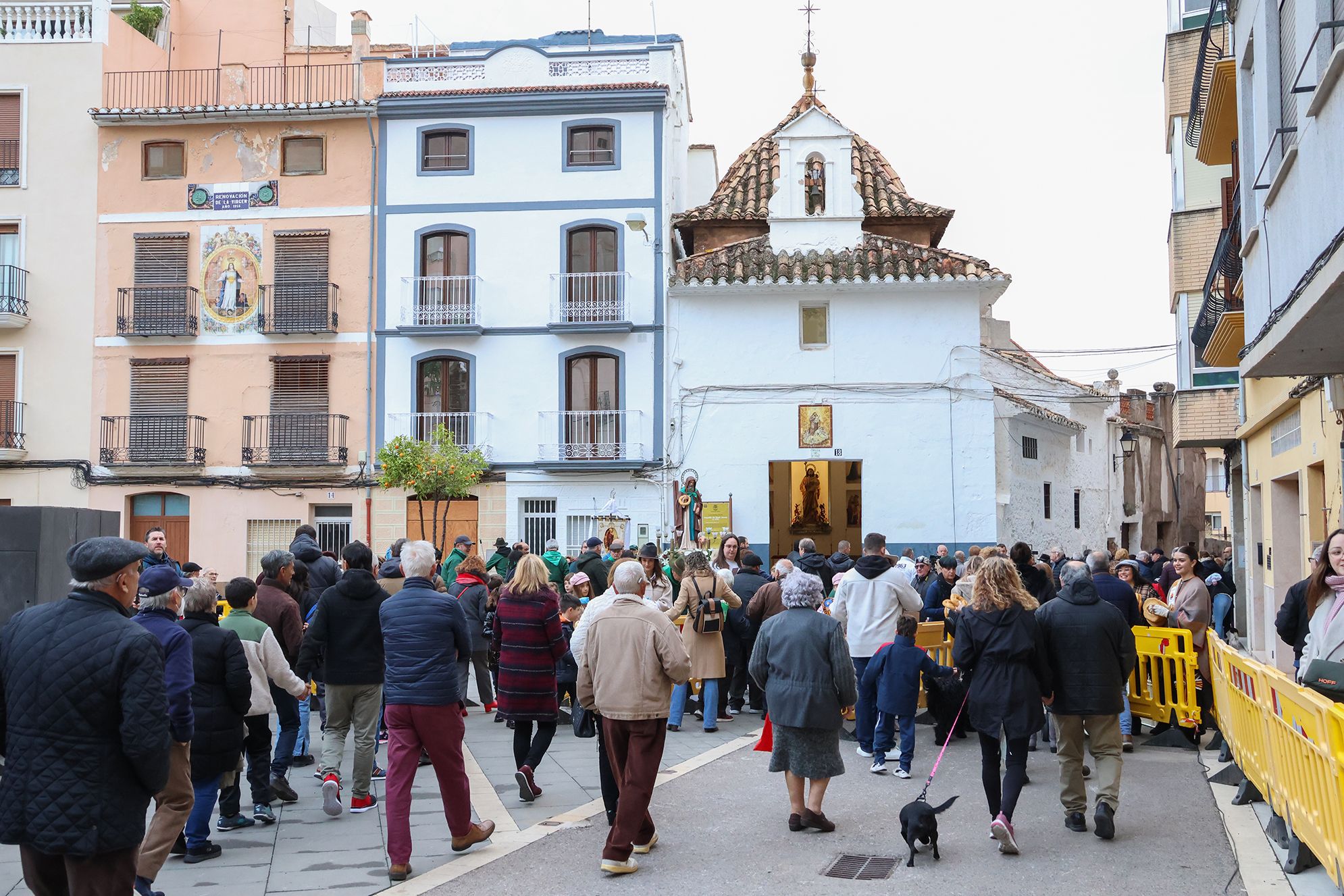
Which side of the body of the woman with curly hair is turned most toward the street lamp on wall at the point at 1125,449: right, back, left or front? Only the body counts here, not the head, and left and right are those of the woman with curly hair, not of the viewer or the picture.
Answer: front

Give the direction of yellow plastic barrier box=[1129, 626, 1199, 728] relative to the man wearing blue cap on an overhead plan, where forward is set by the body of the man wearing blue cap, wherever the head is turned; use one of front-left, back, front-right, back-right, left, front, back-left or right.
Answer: front-right

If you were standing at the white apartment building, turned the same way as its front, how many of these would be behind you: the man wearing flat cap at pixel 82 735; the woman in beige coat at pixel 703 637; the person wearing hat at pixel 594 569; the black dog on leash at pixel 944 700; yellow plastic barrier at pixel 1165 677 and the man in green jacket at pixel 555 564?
0

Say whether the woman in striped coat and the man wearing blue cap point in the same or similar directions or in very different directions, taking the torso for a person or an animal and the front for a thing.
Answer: same or similar directions

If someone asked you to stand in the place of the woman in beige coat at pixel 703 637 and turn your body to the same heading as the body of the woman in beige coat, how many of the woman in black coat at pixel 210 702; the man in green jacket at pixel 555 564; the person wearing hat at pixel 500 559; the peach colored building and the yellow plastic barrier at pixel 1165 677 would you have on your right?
1

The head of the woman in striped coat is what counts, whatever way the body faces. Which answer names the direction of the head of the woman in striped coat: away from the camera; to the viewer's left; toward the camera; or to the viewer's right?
away from the camera

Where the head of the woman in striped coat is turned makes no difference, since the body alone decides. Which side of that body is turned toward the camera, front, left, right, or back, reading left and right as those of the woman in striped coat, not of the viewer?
back

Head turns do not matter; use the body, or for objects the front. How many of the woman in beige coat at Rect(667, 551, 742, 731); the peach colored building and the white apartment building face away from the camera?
1

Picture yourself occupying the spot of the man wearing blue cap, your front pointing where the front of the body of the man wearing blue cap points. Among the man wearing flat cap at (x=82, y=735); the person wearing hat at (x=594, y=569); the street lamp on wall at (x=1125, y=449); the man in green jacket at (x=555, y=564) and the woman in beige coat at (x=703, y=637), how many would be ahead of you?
4

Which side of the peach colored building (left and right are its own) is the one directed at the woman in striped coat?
front

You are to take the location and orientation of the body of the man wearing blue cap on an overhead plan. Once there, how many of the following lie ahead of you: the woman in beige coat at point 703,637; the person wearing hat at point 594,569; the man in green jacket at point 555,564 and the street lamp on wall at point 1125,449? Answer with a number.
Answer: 4

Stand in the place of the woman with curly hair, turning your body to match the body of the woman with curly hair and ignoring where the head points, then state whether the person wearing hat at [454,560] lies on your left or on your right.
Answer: on your left

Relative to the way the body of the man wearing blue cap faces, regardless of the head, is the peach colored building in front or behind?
in front

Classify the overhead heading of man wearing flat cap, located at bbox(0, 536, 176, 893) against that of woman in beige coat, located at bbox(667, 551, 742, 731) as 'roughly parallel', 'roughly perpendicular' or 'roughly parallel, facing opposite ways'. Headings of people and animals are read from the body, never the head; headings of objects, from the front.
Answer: roughly parallel

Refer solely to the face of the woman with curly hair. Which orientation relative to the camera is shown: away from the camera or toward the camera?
away from the camera

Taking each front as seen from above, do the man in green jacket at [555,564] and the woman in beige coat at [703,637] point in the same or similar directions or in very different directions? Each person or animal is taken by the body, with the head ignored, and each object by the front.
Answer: same or similar directions

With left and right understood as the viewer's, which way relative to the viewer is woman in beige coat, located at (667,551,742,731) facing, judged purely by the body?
facing away from the viewer

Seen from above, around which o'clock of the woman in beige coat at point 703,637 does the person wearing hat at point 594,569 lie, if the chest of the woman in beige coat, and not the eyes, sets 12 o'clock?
The person wearing hat is roughly at 11 o'clock from the woman in beige coat.

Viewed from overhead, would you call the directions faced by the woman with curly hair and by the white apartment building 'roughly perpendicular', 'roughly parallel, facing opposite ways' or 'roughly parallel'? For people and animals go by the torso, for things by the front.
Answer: roughly parallel, facing opposite ways
